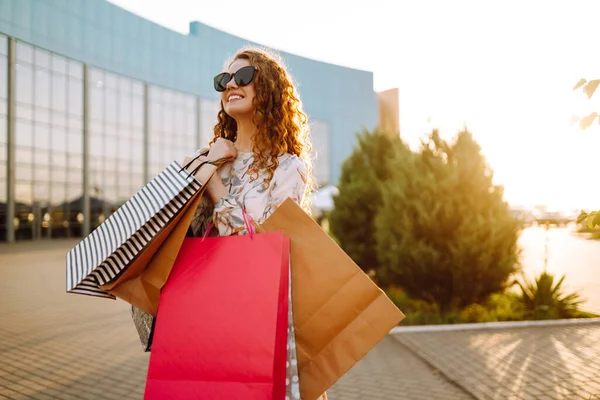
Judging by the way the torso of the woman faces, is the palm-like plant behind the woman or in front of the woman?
behind

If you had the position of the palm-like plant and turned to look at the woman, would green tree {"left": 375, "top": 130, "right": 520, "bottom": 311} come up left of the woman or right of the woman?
right

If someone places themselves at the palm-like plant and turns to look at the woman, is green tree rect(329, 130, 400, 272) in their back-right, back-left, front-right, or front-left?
back-right

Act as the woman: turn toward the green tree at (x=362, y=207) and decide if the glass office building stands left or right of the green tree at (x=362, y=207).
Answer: left

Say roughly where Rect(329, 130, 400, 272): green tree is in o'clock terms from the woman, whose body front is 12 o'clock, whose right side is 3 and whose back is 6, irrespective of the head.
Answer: The green tree is roughly at 5 o'clock from the woman.

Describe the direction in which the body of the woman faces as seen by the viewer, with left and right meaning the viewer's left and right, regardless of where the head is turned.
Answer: facing the viewer and to the left of the viewer

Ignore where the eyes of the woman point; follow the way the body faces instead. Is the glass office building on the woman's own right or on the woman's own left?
on the woman's own right
